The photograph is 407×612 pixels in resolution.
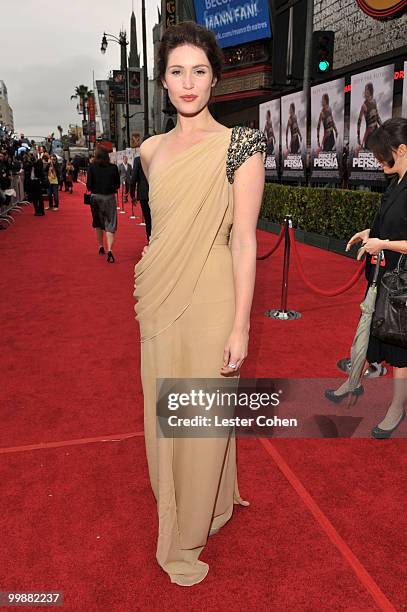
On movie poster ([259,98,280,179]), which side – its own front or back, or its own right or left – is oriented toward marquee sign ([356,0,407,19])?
left

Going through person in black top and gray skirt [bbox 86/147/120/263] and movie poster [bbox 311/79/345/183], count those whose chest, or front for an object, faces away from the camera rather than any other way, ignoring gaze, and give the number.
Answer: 1

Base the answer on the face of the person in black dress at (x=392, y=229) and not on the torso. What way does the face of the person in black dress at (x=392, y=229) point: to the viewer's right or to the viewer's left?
to the viewer's left

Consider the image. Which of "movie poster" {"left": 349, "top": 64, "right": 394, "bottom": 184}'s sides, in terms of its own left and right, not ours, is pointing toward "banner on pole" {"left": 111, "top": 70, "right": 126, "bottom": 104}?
right

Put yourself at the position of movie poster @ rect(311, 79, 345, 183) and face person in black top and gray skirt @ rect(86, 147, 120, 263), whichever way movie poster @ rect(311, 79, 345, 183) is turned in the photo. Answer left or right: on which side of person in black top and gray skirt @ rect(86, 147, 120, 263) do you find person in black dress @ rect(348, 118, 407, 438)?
left

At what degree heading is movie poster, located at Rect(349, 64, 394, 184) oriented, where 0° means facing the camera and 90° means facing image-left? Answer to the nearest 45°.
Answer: approximately 45°

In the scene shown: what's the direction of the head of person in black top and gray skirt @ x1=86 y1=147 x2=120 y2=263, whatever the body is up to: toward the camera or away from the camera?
away from the camera

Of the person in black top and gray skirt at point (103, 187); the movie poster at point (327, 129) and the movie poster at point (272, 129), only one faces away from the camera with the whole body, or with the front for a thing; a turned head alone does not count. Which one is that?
the person in black top and gray skirt

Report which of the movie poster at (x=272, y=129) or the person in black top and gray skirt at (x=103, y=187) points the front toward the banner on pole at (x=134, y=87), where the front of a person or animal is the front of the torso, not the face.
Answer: the person in black top and gray skirt

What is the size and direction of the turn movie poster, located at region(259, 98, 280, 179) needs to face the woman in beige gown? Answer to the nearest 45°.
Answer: approximately 45° to its left

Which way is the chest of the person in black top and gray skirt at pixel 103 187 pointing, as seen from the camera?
away from the camera
